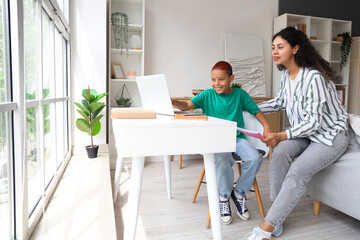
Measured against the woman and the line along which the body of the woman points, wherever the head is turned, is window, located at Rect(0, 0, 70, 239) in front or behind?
in front

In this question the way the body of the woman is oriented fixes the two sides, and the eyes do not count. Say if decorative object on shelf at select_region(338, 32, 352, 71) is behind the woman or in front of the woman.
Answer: behind

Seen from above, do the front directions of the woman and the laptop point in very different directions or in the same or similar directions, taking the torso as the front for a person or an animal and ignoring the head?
very different directions

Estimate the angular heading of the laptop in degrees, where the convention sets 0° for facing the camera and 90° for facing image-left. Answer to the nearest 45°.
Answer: approximately 225°

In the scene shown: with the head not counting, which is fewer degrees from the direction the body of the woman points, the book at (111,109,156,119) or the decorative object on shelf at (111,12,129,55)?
the book

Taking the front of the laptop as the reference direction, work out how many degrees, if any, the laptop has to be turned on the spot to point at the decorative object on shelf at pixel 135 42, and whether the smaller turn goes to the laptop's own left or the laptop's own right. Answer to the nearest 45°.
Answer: approximately 45° to the laptop's own left

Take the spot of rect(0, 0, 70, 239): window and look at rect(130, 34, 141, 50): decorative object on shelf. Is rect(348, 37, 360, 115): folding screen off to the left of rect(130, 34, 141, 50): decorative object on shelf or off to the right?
right

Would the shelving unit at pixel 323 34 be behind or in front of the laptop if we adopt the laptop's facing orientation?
in front

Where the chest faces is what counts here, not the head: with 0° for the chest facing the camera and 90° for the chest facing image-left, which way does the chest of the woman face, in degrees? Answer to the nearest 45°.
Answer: approximately 45°

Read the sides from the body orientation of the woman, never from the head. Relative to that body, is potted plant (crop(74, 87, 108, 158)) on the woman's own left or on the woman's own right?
on the woman's own right

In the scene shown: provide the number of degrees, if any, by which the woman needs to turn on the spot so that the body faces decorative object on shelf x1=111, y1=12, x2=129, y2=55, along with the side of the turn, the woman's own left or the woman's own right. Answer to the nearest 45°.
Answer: approximately 90° to the woman's own right

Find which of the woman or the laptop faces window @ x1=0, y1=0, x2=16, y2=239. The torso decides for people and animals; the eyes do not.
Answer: the woman
